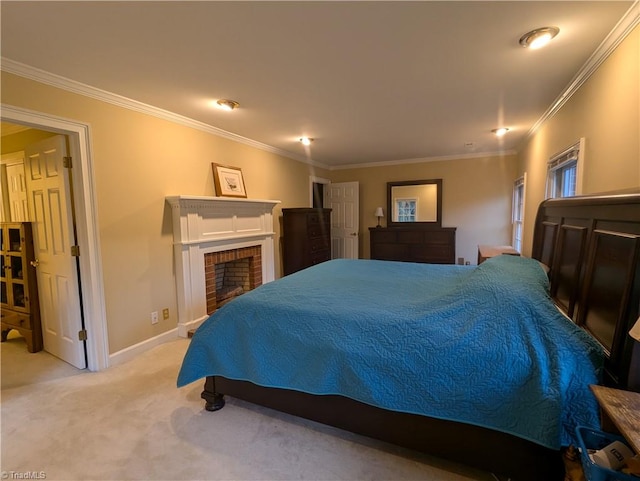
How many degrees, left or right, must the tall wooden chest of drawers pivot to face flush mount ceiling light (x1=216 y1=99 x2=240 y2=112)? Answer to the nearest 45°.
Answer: approximately 45° to its right

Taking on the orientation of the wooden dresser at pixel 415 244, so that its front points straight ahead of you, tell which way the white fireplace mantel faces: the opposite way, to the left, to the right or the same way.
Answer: to the left

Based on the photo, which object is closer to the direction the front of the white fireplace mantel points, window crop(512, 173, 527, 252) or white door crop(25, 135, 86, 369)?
the window

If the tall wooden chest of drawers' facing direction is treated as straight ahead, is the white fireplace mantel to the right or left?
on its right

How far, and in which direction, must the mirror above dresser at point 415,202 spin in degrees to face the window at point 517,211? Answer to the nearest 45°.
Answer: approximately 90° to its left

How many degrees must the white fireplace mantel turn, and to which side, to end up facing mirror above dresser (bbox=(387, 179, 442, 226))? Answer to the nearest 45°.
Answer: approximately 45° to its left

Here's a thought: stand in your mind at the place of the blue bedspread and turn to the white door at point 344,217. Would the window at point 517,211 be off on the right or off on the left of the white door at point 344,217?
right
